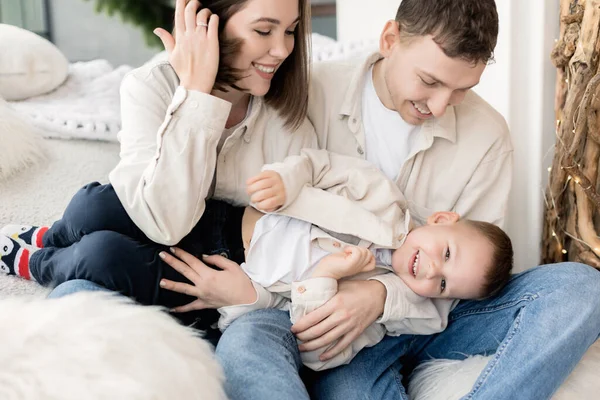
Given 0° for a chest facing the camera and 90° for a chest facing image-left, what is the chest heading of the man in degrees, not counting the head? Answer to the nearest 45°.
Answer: approximately 0°

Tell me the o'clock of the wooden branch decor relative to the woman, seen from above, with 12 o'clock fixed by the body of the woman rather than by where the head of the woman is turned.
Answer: The wooden branch decor is roughly at 10 o'clock from the woman.

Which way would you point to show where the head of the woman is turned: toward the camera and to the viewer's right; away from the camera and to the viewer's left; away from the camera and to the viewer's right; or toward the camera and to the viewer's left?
toward the camera and to the viewer's right

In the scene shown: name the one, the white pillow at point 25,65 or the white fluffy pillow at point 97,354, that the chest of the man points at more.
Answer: the white fluffy pillow

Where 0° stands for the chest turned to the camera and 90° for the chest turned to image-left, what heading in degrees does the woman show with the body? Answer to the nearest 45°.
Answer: approximately 315°

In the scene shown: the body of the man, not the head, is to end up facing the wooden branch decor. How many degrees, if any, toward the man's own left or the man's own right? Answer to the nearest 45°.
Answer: approximately 135° to the man's own left
